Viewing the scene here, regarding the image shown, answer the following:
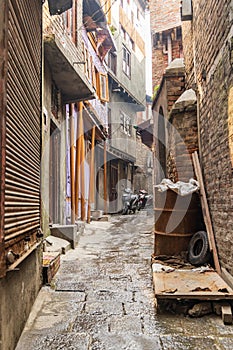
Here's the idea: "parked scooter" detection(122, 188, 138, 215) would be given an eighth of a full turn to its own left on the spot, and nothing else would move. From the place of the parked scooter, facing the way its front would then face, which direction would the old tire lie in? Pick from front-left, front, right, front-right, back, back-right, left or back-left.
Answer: front

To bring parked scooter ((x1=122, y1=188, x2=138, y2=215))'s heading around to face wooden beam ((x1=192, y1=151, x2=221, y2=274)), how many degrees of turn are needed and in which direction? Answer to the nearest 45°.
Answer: approximately 45° to its left

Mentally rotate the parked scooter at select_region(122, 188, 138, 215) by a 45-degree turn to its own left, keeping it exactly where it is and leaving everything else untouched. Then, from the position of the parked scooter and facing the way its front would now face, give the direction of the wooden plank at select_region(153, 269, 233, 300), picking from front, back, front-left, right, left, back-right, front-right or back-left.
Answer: front
